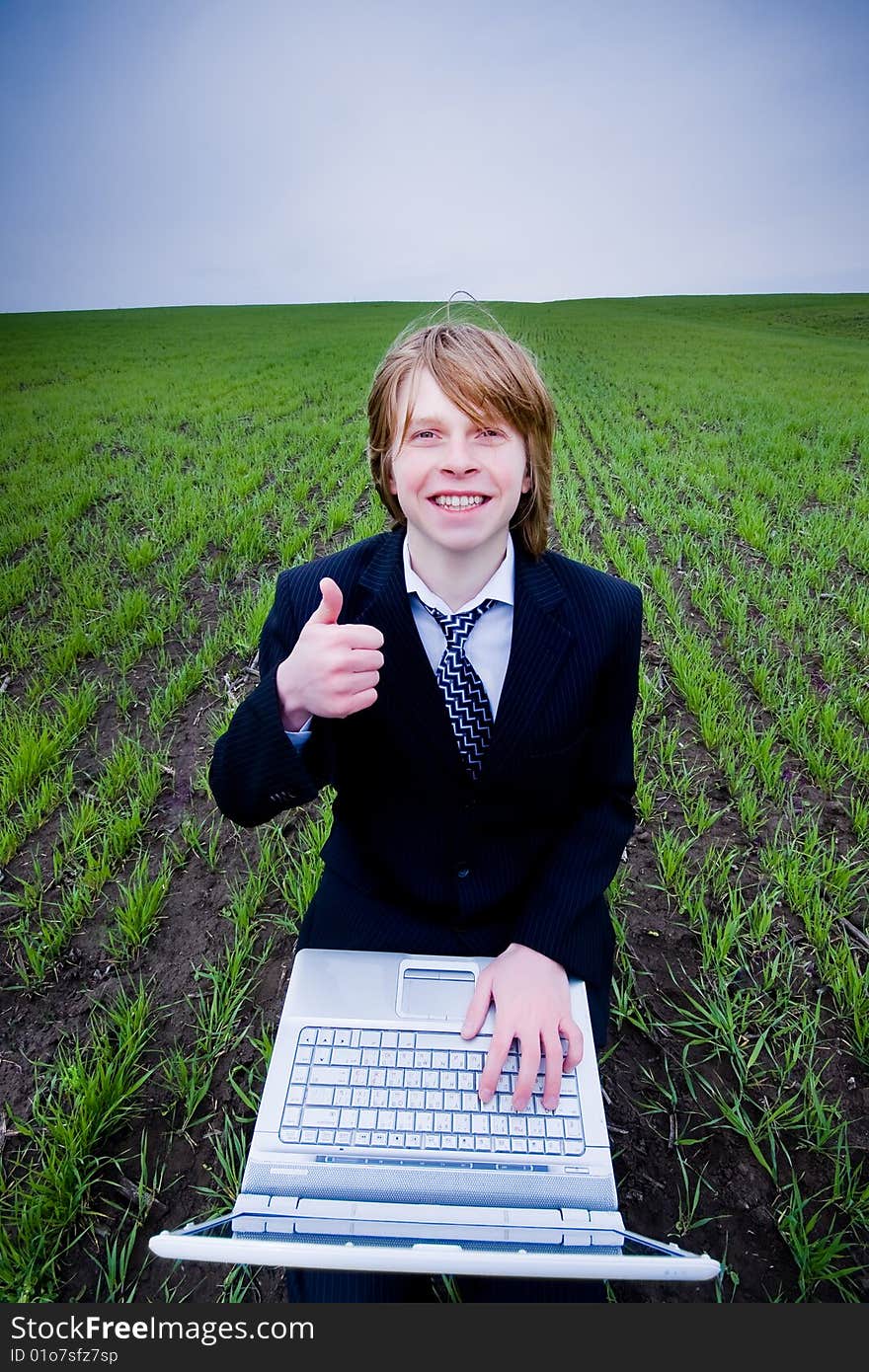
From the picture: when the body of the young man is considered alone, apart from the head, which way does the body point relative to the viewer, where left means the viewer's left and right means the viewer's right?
facing the viewer
